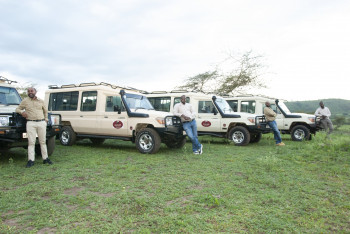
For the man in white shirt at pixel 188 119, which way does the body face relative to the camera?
toward the camera

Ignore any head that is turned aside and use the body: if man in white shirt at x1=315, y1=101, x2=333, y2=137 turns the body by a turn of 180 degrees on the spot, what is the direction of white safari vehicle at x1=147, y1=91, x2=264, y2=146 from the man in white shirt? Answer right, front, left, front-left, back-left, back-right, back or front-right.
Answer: back-left

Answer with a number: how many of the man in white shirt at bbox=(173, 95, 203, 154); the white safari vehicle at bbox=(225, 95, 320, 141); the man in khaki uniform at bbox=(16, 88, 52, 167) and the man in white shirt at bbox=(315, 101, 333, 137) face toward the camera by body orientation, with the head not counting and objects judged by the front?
3

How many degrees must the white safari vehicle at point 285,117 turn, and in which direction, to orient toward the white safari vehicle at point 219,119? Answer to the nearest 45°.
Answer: approximately 135° to its right

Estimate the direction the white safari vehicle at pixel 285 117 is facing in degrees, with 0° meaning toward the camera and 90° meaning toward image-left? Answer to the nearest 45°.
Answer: approximately 270°

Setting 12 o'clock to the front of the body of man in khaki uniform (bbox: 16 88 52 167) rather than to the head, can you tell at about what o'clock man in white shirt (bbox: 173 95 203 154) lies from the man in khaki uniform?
The man in white shirt is roughly at 9 o'clock from the man in khaki uniform.

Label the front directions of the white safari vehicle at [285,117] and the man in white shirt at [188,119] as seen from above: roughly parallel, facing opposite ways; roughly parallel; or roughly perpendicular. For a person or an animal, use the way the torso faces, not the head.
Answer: roughly perpendicular

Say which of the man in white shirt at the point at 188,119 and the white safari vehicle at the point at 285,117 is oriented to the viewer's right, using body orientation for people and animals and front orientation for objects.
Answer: the white safari vehicle

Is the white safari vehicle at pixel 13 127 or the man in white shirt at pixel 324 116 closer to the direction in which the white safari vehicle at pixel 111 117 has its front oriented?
the man in white shirt

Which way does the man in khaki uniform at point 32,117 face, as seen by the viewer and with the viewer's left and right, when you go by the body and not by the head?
facing the viewer

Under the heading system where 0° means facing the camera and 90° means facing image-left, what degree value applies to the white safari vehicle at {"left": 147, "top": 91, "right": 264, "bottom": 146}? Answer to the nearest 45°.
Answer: approximately 315°

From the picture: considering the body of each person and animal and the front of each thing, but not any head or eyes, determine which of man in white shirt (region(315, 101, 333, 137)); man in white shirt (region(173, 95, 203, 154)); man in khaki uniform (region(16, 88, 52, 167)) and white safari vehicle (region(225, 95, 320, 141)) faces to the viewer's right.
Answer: the white safari vehicle
